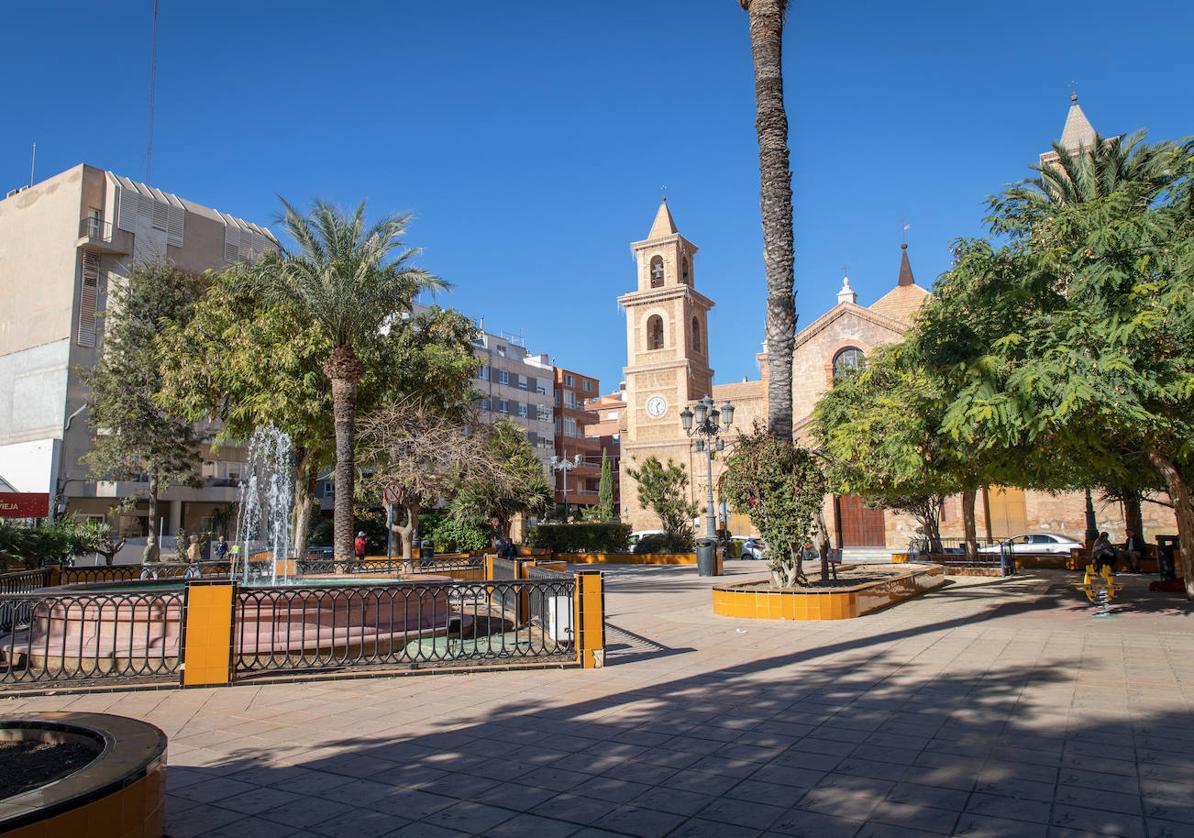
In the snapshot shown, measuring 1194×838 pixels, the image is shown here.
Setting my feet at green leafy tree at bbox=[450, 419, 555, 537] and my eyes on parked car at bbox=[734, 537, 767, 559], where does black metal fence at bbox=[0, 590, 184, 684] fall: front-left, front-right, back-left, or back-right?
back-right

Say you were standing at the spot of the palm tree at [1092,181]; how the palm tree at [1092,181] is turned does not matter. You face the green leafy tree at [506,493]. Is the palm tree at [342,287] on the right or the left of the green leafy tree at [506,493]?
left

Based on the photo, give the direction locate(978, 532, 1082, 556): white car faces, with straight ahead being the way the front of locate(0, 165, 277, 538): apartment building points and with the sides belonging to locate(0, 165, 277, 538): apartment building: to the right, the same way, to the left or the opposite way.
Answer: the opposite way

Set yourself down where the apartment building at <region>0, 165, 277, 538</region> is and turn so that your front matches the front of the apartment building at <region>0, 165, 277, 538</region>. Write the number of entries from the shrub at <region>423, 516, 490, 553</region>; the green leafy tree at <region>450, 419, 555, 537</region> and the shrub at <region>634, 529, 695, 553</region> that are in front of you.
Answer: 3

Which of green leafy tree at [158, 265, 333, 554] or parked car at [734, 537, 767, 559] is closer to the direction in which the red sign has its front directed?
the green leafy tree

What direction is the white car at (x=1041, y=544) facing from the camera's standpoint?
to the viewer's left

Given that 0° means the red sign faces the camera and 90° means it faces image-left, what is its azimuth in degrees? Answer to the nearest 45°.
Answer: approximately 0°

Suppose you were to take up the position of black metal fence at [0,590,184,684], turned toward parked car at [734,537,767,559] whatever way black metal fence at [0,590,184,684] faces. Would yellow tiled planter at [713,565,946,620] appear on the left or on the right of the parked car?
right

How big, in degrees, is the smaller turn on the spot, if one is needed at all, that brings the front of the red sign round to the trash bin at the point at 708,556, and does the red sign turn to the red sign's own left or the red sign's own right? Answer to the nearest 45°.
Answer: approximately 45° to the red sign's own left

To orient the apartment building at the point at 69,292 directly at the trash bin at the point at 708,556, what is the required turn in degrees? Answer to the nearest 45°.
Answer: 0° — it already faces it

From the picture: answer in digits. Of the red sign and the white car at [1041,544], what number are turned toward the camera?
1
